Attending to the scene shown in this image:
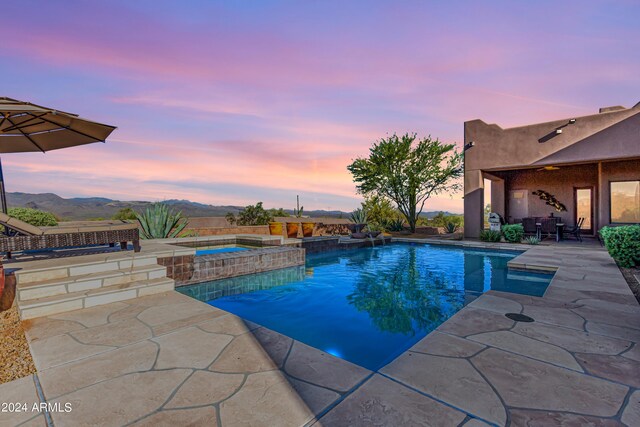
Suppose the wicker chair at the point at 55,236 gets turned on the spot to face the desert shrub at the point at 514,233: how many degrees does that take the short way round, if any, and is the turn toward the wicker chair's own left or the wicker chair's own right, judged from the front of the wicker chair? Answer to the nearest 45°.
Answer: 0° — it already faces it

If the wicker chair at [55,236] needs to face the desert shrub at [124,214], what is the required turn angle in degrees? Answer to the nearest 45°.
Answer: approximately 90° to its left

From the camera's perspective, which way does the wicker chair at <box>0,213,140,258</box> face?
to the viewer's right

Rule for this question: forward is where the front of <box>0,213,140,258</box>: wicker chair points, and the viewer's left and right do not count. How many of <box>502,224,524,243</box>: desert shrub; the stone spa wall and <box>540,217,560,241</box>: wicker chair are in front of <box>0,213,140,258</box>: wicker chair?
3

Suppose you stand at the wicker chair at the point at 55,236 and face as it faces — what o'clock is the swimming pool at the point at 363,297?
The swimming pool is roughly at 1 o'clock from the wicker chair.

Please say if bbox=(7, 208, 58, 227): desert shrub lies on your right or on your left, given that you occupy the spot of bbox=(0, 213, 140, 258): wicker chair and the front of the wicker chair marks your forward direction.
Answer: on your left

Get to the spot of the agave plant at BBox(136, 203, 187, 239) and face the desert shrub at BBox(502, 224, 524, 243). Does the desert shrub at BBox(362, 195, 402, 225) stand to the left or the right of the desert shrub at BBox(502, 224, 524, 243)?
left

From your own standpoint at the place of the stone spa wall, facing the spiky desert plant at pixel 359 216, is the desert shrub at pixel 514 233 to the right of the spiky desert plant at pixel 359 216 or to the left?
right
